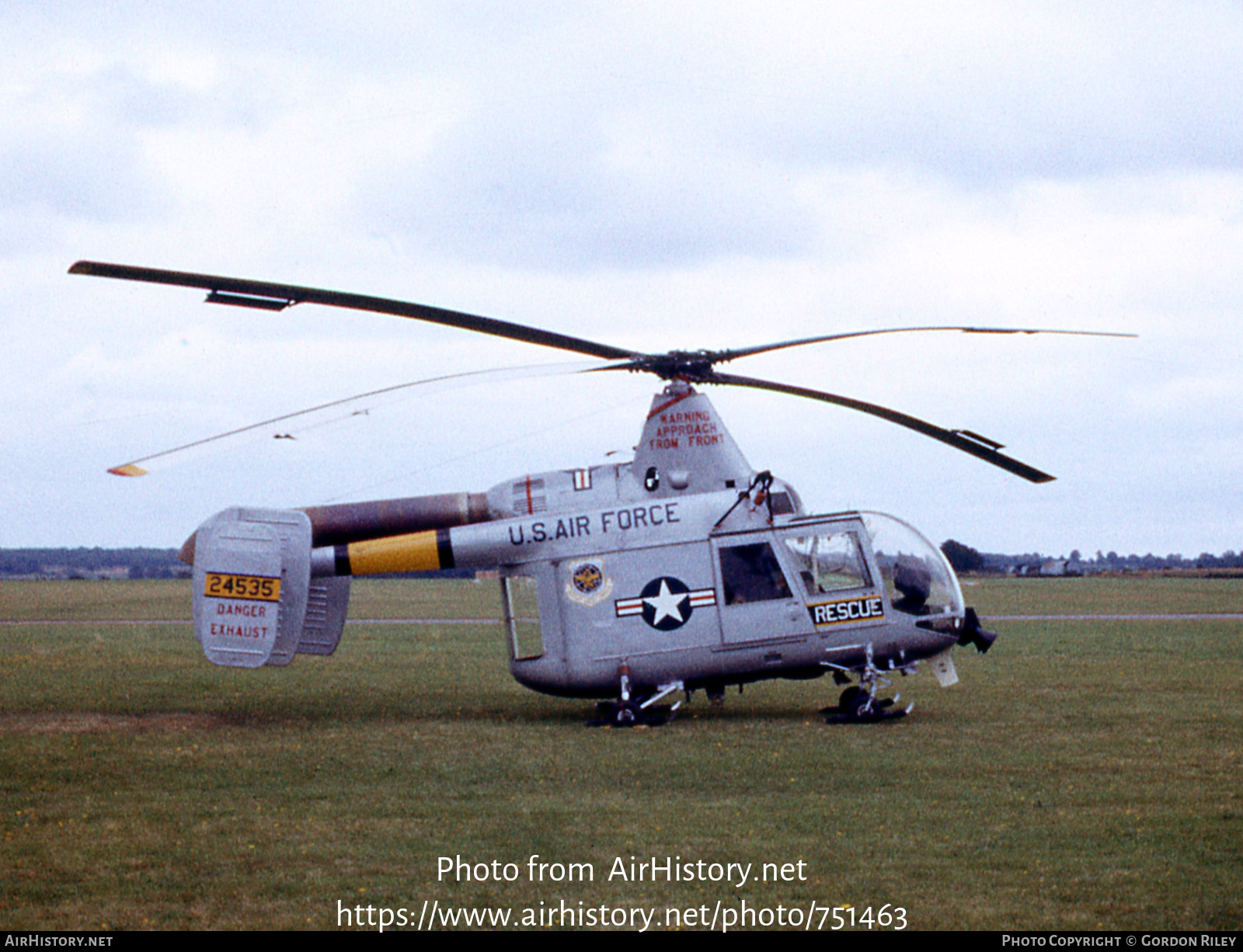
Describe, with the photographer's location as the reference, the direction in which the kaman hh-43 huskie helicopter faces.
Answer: facing to the right of the viewer
